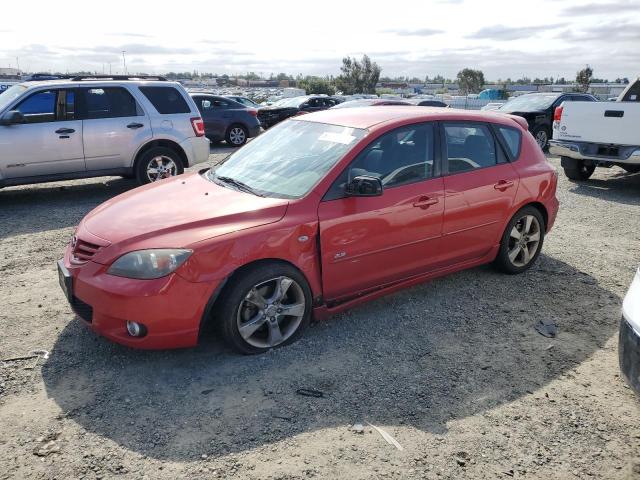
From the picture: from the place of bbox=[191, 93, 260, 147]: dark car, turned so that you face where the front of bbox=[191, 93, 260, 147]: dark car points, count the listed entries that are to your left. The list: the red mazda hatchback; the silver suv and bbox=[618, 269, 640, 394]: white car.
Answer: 3

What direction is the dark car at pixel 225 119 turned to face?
to the viewer's left

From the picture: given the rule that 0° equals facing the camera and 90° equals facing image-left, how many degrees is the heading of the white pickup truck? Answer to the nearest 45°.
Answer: approximately 225°

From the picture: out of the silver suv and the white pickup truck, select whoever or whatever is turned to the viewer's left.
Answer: the silver suv

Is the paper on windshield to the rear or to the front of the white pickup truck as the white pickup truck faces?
to the rear

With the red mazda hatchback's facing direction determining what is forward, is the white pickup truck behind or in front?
behind

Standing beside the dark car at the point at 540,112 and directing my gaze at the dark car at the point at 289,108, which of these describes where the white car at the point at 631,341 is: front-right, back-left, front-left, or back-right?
back-left

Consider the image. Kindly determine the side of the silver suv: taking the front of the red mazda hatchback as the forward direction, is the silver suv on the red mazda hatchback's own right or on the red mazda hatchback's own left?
on the red mazda hatchback's own right

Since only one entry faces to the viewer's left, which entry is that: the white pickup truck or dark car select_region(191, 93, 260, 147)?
the dark car

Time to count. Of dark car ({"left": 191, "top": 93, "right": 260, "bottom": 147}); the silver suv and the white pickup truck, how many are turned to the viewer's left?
2
